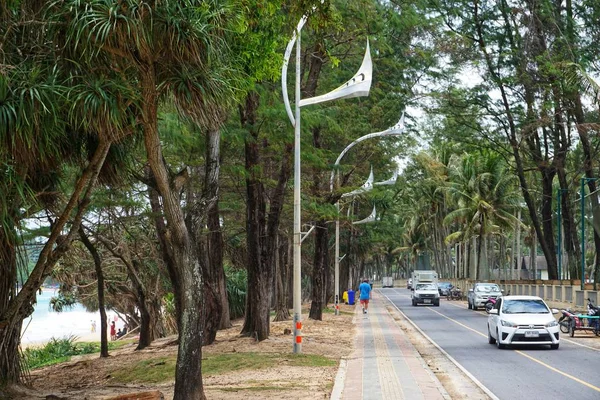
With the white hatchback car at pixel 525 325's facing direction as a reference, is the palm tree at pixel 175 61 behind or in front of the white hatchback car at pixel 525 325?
in front

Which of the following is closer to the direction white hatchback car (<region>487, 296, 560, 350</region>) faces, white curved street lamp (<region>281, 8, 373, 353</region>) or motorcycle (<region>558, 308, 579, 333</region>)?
the white curved street lamp

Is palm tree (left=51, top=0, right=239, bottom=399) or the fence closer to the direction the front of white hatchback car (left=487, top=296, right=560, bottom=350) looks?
the palm tree

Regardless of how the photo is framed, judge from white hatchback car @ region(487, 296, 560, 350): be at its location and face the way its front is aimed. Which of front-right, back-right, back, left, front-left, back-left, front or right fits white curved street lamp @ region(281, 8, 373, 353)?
front-right

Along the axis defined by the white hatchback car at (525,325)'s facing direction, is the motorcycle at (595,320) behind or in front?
behind

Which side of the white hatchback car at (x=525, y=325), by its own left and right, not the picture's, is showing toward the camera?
front

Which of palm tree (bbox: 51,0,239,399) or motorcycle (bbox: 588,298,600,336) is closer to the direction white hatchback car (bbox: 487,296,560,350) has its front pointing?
the palm tree

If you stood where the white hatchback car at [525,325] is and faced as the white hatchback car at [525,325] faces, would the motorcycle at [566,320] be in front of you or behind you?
behind
